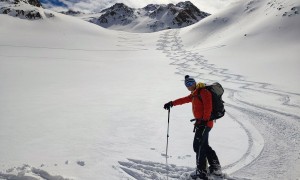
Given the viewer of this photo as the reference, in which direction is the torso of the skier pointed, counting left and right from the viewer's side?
facing the viewer and to the left of the viewer
